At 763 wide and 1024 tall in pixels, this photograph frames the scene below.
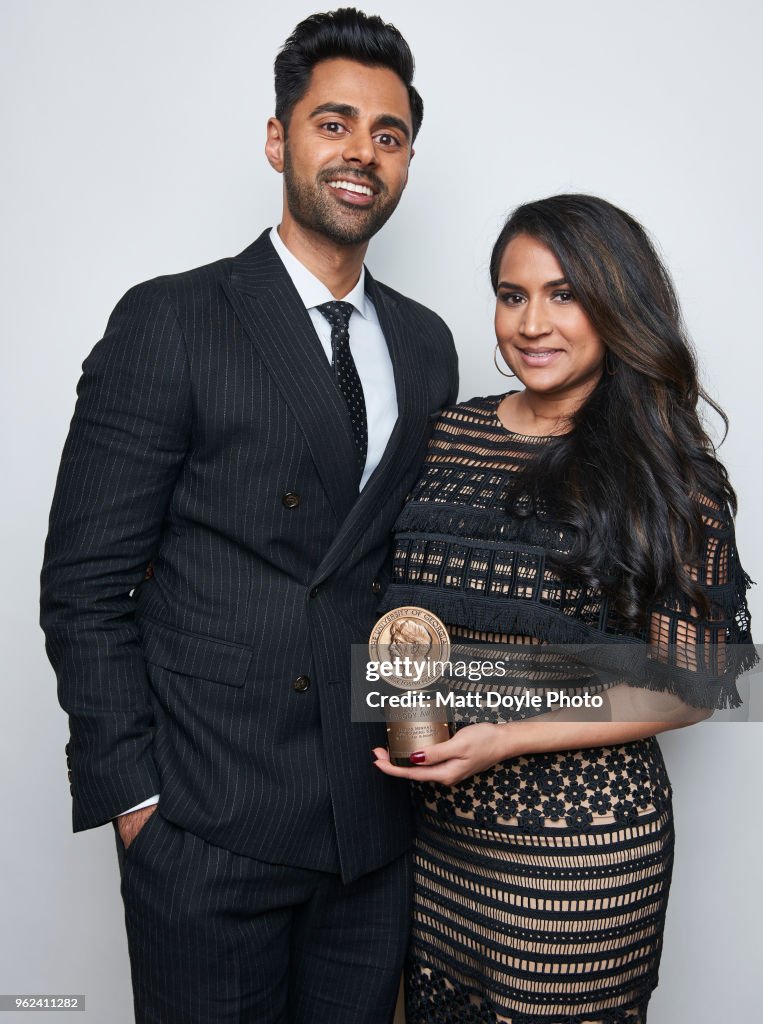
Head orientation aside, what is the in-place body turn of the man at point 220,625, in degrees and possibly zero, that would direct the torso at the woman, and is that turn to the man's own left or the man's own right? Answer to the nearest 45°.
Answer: approximately 45° to the man's own left

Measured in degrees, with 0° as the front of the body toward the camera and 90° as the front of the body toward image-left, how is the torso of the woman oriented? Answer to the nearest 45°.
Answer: approximately 45°

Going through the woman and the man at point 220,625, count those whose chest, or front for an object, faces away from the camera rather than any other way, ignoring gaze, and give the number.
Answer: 0
